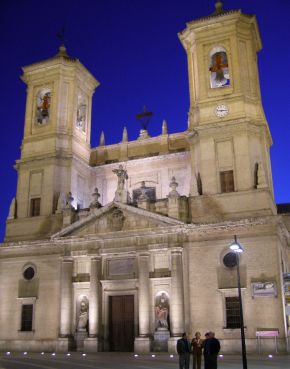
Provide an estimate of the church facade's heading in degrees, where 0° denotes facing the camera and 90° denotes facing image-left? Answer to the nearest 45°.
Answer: approximately 0°

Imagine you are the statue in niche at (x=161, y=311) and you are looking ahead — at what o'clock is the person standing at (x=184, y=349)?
The person standing is roughly at 12 o'clock from the statue in niche.

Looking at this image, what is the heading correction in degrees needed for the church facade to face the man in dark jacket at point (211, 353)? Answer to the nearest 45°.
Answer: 0° — it already faces them

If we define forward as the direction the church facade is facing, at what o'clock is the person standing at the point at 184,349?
The person standing is roughly at 12 o'clock from the church facade.
